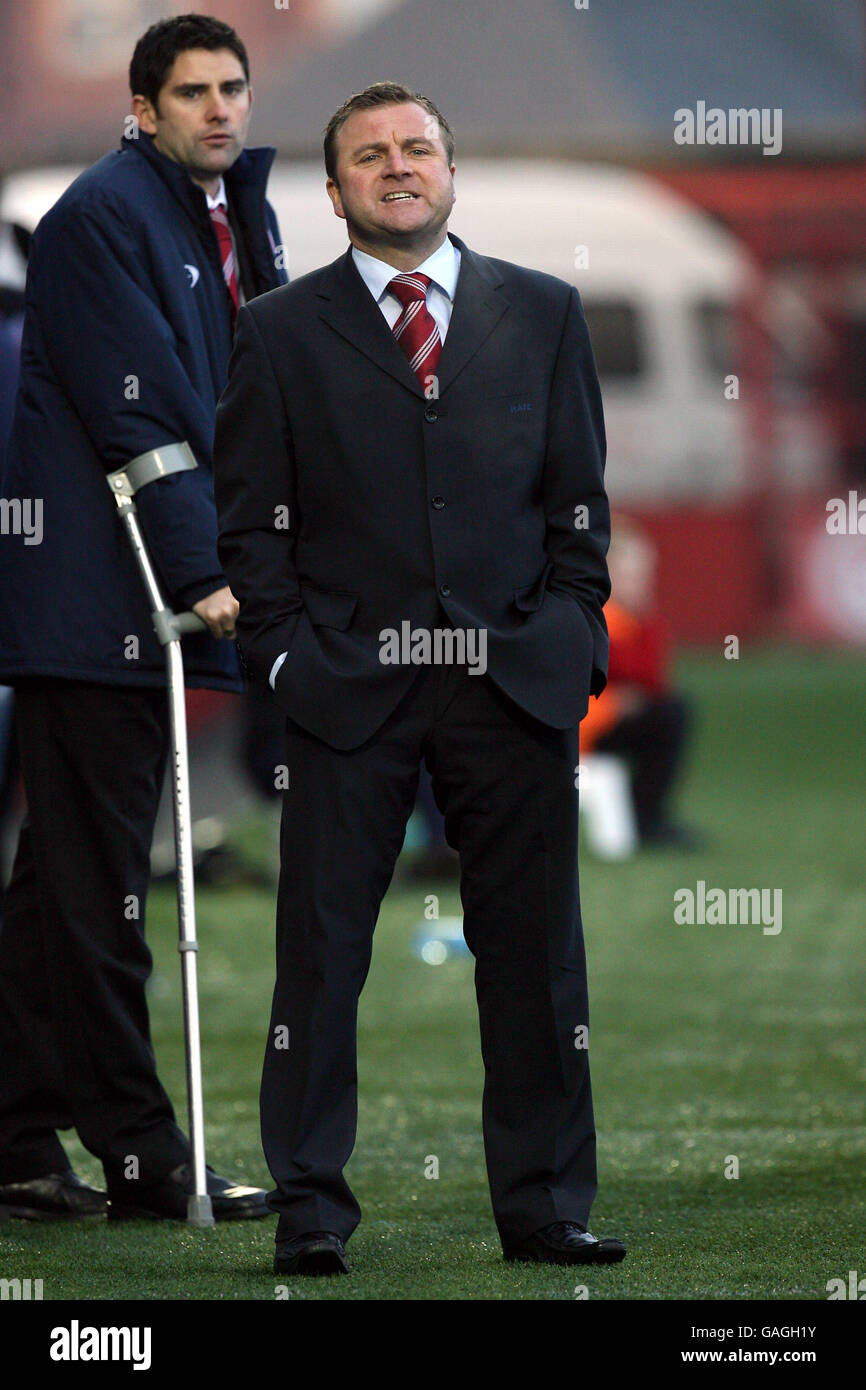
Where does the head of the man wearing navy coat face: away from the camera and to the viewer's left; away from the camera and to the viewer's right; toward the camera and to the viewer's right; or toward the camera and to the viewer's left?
toward the camera and to the viewer's right

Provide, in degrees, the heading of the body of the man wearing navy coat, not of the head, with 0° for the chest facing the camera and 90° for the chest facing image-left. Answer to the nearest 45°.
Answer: approximately 315°

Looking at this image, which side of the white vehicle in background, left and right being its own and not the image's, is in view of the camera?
right

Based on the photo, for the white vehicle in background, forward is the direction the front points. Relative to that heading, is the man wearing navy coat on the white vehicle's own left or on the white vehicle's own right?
on the white vehicle's own right

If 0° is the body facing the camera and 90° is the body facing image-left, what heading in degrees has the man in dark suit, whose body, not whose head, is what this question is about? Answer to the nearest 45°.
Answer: approximately 0°

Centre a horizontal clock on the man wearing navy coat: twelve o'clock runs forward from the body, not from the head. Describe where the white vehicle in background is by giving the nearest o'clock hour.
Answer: The white vehicle in background is roughly at 8 o'clock from the man wearing navy coat.

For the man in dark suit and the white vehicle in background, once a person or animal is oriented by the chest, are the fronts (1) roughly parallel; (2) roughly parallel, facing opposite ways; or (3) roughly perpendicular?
roughly perpendicular

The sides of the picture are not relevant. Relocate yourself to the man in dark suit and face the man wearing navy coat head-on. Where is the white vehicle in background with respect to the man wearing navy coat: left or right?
right

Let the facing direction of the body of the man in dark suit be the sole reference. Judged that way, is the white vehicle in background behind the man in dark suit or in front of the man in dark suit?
behind
